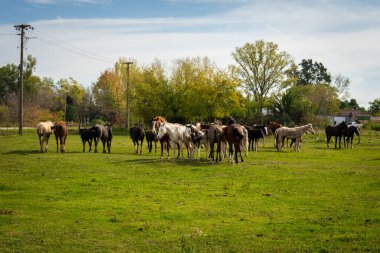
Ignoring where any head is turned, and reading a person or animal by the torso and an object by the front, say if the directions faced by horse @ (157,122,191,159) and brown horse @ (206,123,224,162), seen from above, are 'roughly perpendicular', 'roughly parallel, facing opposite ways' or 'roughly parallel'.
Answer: roughly perpendicular

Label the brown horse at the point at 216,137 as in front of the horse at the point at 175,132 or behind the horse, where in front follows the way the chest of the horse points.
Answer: behind

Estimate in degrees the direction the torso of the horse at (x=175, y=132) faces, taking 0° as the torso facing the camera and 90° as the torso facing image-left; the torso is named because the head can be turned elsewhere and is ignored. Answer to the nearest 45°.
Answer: approximately 90°

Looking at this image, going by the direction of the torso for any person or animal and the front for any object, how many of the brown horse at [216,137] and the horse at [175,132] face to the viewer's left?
1
